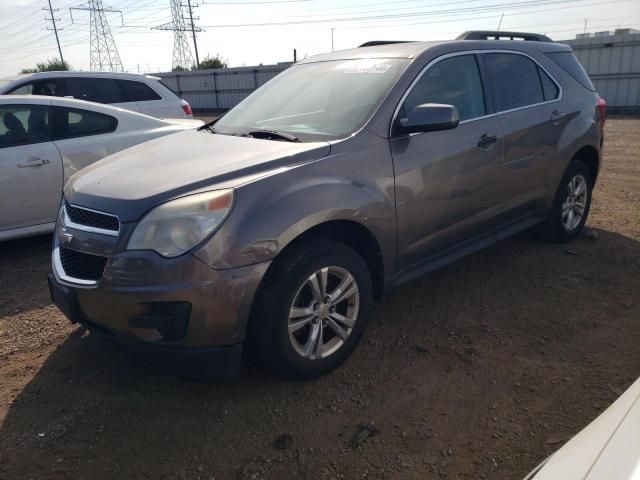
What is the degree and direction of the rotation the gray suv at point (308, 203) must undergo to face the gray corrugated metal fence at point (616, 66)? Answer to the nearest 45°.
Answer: approximately 180°

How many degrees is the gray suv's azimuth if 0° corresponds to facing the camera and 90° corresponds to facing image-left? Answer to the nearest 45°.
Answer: approximately 45°

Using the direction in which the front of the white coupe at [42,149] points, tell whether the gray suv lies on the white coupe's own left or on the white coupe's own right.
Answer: on the white coupe's own left

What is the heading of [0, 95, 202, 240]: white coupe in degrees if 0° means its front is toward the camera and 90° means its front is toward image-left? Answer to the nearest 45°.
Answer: approximately 90°

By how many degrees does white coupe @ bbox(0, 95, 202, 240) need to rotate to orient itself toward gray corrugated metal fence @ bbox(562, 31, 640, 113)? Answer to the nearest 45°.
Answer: approximately 135° to its right

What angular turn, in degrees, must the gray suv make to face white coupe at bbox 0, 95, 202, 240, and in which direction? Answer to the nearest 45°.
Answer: approximately 90° to its right

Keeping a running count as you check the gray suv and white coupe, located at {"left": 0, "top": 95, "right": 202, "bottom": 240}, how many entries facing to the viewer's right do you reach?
0
